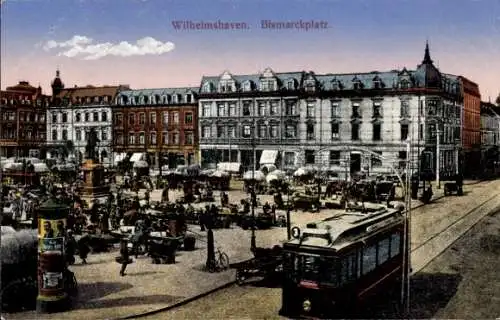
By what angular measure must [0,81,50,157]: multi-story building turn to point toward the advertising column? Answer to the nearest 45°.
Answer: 0° — it already faces it

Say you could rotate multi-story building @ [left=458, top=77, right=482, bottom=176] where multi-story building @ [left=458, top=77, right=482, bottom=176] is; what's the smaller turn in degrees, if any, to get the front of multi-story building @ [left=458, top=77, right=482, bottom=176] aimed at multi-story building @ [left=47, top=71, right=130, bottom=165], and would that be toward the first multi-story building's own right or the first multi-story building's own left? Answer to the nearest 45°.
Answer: approximately 90° to the first multi-story building's own right

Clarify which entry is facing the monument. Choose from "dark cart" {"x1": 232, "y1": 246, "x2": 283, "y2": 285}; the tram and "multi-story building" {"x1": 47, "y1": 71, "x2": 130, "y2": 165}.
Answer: the multi-story building

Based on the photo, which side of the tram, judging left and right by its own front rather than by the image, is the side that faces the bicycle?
right

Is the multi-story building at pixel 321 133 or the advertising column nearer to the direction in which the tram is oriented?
the advertising column

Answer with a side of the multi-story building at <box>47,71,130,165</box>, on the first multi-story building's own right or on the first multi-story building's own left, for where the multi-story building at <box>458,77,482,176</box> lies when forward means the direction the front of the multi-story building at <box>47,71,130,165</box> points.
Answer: on the first multi-story building's own left

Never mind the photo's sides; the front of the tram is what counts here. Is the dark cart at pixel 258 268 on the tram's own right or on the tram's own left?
on the tram's own right

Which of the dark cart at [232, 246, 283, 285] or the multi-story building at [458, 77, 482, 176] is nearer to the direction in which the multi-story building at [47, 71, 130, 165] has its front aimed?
the dark cart

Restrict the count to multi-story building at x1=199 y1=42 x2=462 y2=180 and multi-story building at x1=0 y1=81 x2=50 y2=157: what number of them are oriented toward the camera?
2

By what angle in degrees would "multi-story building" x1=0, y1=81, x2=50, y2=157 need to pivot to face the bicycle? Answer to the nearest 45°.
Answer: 0° — it already faces it

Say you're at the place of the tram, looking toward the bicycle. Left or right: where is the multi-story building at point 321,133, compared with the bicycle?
right

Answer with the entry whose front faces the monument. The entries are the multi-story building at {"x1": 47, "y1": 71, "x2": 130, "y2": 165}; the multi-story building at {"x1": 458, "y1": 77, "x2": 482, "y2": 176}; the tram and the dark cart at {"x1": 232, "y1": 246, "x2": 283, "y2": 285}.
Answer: the multi-story building at {"x1": 47, "y1": 71, "x2": 130, "y2": 165}

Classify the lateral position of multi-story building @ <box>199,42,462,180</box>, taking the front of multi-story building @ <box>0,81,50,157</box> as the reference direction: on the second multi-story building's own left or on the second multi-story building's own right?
on the second multi-story building's own left
